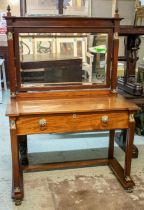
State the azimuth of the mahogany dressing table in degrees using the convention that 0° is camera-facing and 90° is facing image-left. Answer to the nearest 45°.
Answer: approximately 0°
